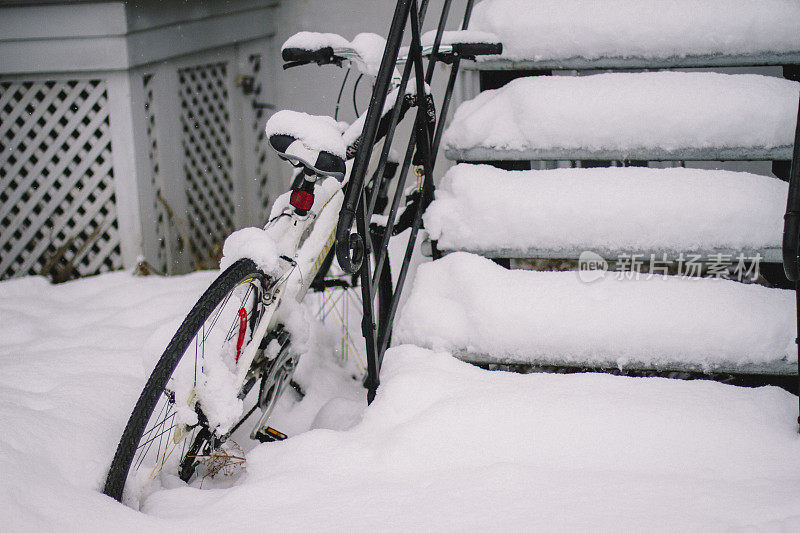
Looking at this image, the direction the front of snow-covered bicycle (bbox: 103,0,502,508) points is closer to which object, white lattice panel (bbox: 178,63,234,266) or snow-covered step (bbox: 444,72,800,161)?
the snow-covered step

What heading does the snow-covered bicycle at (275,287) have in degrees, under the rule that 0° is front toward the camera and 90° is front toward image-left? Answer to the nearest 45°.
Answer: approximately 225°

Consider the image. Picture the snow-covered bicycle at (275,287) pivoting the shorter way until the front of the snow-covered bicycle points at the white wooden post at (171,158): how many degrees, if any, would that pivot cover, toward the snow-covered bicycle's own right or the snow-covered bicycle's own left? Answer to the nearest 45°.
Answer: approximately 45° to the snow-covered bicycle's own left

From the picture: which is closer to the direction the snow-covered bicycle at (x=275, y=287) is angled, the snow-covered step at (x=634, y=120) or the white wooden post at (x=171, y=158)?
the snow-covered step

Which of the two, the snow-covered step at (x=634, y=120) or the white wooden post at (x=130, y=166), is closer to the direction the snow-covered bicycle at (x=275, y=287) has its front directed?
the snow-covered step

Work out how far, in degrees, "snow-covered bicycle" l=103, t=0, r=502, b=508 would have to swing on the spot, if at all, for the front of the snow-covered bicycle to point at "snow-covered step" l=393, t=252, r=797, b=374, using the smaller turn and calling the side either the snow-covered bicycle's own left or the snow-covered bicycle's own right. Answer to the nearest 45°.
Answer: approximately 45° to the snow-covered bicycle's own right

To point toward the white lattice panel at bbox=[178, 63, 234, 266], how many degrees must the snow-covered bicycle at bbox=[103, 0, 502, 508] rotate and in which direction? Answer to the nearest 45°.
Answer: approximately 45° to its left
